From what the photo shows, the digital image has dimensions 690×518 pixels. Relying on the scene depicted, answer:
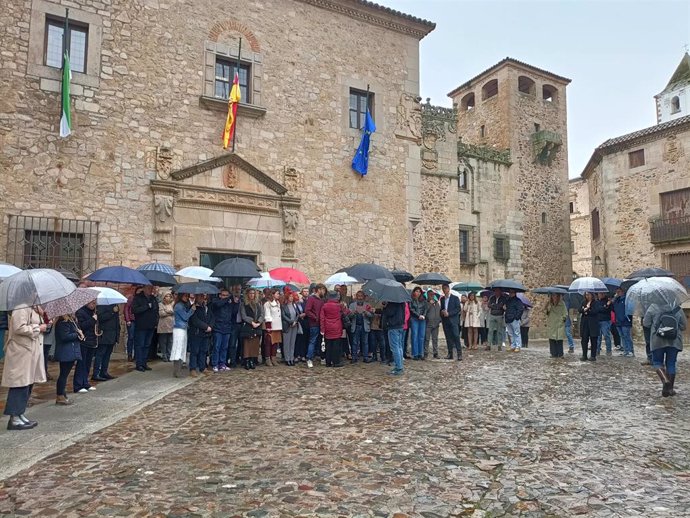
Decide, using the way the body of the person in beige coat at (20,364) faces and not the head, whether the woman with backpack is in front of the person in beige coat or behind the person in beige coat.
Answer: in front

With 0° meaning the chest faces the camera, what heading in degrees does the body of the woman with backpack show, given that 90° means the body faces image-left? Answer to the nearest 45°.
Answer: approximately 180°

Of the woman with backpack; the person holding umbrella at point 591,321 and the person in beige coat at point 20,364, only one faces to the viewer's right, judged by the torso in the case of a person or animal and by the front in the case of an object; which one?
the person in beige coat

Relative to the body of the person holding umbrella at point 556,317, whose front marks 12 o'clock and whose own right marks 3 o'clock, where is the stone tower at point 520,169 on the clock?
The stone tower is roughly at 6 o'clock from the person holding umbrella.

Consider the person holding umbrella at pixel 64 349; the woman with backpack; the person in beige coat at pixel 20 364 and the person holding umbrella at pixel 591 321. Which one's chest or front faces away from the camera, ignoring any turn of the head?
the woman with backpack

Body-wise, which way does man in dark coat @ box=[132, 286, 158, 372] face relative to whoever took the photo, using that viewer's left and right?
facing the viewer and to the right of the viewer

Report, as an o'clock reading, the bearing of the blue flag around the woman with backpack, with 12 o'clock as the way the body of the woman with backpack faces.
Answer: The blue flag is roughly at 10 o'clock from the woman with backpack.

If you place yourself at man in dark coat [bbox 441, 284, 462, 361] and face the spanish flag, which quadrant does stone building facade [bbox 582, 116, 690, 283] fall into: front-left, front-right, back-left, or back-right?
back-right

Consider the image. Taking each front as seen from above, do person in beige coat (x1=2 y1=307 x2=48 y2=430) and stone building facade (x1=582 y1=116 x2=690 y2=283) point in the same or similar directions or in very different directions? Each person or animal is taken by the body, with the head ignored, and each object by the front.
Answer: very different directions

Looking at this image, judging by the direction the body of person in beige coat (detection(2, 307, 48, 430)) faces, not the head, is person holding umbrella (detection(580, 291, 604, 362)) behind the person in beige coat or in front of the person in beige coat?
in front

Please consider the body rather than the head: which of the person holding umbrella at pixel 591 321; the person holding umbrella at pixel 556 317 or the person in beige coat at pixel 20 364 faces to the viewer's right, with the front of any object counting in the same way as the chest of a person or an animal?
the person in beige coat

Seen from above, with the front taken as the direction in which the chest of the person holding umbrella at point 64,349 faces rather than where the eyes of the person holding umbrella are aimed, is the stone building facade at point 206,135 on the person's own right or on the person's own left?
on the person's own left

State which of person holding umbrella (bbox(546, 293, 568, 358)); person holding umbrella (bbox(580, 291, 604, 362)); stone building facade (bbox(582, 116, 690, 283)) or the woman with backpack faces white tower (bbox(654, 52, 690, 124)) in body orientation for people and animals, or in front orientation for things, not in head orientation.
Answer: the woman with backpack

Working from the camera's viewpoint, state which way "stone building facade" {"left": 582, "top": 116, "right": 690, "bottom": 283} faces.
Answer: facing the viewer and to the left of the viewer

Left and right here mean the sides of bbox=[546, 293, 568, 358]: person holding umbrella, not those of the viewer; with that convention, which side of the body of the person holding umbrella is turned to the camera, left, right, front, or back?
front
